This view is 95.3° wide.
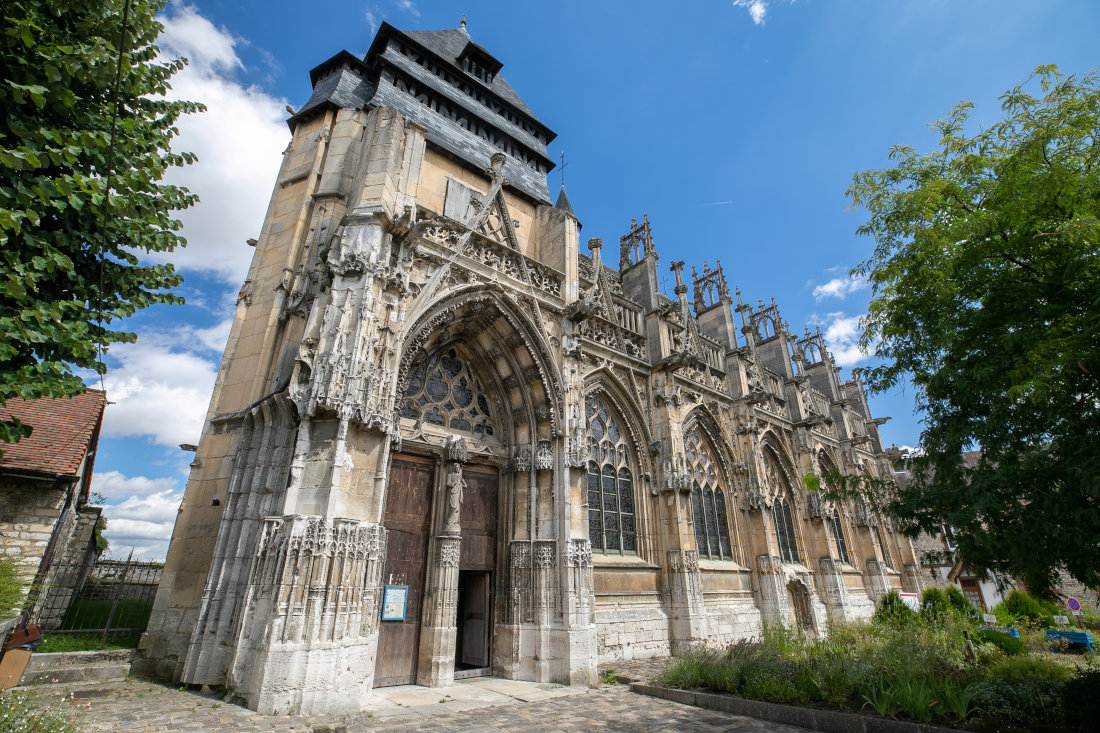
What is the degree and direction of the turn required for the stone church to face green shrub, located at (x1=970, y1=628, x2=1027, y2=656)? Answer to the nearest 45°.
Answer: approximately 45° to its left

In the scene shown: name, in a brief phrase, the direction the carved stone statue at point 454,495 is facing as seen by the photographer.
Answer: facing the viewer and to the right of the viewer

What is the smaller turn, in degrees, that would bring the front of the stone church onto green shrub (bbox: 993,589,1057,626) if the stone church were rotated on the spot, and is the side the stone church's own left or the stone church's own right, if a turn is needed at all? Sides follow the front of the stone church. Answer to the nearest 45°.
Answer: approximately 90° to the stone church's own left

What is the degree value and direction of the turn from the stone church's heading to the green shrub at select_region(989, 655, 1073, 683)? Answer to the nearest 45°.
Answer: approximately 45° to its left

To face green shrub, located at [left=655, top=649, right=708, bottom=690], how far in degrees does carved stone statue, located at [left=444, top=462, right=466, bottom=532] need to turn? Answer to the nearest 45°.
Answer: approximately 45° to its left
